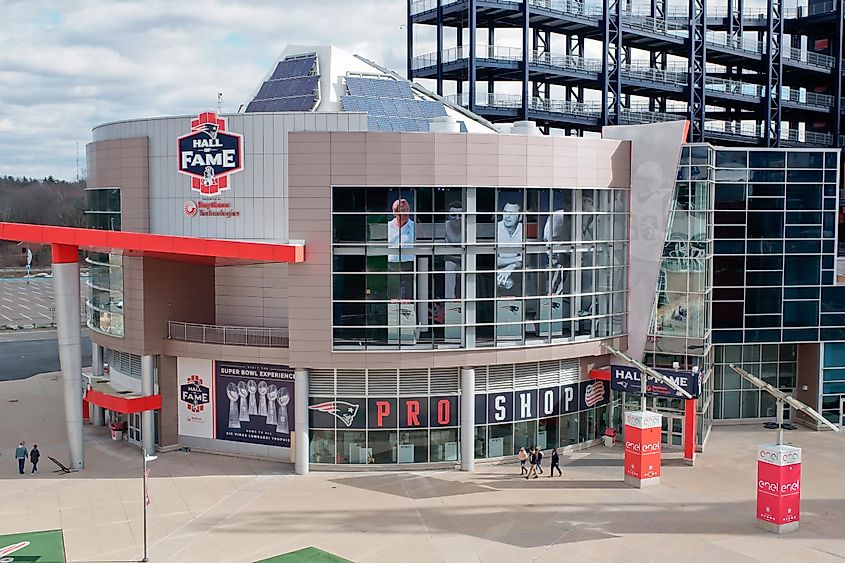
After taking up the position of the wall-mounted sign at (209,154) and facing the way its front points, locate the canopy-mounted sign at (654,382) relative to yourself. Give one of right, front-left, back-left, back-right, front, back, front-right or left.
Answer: left

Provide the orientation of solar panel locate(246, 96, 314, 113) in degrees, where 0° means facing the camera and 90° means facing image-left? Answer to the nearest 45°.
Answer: approximately 0°

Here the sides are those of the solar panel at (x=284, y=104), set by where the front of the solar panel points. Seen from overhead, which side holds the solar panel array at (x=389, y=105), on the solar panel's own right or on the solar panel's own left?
on the solar panel's own left

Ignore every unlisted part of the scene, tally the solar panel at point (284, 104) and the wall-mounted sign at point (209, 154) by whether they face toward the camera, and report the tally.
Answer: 2

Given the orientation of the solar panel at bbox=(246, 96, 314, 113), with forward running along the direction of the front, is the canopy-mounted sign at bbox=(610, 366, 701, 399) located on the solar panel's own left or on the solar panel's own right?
on the solar panel's own left

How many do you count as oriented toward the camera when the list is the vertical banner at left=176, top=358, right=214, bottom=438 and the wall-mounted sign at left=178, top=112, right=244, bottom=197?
2

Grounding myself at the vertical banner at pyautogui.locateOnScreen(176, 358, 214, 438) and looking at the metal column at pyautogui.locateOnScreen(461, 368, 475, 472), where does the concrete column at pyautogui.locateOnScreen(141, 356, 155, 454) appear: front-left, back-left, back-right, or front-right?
back-right

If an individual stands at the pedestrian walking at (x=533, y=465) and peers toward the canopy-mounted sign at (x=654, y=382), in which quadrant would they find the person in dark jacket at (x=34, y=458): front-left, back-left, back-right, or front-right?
back-left

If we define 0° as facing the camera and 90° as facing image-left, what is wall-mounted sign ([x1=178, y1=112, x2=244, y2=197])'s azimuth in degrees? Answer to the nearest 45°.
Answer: approximately 0°
